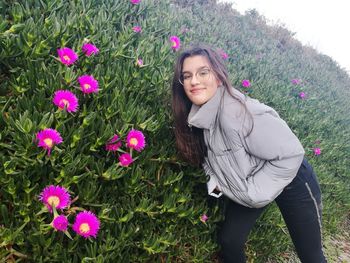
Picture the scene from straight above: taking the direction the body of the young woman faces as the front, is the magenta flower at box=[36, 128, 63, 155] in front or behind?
in front

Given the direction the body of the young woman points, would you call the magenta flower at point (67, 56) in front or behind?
in front

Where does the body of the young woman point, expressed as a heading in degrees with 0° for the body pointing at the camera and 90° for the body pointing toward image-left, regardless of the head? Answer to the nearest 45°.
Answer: approximately 45°

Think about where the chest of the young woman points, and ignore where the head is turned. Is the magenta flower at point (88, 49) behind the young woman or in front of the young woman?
in front
